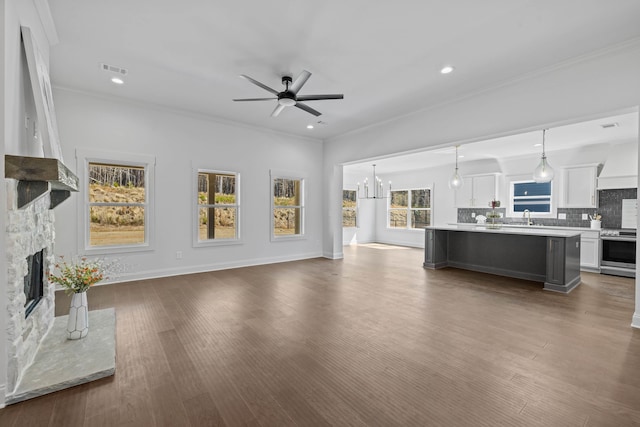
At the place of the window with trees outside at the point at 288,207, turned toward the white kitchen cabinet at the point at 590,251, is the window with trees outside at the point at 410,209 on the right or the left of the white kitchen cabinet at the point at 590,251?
left

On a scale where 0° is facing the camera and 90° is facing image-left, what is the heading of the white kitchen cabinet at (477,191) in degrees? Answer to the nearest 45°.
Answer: approximately 45°

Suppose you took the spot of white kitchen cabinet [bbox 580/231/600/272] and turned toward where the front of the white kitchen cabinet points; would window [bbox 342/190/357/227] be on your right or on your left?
on your right

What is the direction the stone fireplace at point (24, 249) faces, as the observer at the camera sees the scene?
facing to the right of the viewer

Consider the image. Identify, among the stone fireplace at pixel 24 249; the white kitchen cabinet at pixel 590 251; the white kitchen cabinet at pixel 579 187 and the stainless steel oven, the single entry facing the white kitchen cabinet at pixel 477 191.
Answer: the stone fireplace

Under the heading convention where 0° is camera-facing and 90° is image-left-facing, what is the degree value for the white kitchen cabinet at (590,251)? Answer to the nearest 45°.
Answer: approximately 0°

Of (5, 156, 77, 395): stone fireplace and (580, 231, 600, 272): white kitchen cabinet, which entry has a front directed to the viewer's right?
the stone fireplace

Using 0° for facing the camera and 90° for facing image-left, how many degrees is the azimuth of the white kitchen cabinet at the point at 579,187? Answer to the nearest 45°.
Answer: approximately 0°

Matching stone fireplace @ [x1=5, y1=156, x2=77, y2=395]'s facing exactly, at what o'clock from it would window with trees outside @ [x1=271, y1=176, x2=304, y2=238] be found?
The window with trees outside is roughly at 11 o'clock from the stone fireplace.

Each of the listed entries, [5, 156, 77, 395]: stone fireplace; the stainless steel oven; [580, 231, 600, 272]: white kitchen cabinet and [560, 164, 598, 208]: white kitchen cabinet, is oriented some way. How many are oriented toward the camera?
3
